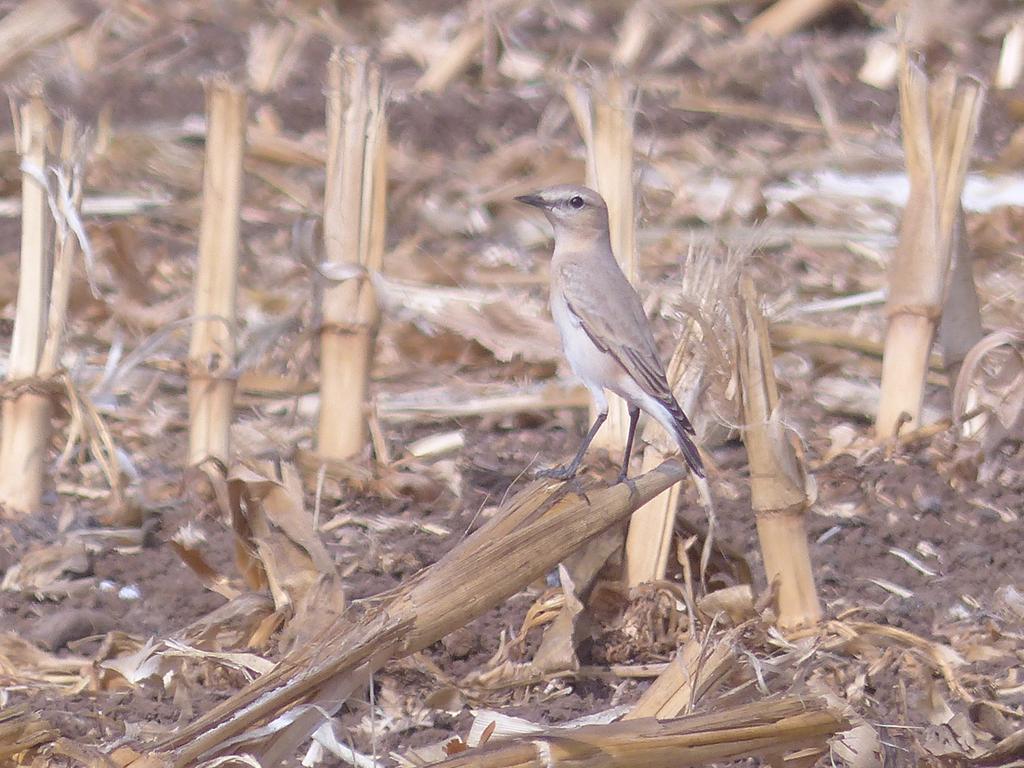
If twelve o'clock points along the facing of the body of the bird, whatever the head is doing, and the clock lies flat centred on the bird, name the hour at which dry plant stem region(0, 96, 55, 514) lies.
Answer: The dry plant stem is roughly at 12 o'clock from the bird.

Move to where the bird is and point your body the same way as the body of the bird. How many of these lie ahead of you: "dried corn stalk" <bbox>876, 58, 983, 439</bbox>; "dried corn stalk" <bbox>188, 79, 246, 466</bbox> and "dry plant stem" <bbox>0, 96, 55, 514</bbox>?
2

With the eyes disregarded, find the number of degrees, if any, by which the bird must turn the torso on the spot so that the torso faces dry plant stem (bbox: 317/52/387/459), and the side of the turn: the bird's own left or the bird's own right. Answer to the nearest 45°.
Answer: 0° — it already faces it

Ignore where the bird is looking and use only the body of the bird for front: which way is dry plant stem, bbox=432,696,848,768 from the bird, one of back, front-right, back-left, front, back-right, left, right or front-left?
left

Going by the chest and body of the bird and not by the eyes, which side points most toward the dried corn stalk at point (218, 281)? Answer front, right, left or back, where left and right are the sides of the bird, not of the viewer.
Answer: front

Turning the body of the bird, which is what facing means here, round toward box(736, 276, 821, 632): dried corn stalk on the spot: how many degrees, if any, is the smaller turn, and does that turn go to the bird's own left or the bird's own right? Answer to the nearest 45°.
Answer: approximately 135° to the bird's own left

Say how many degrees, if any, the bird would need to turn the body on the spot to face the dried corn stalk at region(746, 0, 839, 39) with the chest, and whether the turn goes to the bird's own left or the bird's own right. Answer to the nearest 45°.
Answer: approximately 90° to the bird's own right

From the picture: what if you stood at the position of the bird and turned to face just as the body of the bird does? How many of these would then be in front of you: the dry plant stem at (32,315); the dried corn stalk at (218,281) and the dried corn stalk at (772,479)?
2

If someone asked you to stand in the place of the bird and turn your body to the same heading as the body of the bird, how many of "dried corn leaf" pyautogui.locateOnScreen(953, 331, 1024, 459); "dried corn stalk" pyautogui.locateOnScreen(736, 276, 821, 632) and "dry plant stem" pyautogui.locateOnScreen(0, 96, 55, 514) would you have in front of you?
1

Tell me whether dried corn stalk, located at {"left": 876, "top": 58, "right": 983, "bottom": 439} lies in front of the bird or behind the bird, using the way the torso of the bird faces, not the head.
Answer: behind

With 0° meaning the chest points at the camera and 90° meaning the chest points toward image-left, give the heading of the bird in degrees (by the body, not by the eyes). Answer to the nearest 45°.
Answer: approximately 90°

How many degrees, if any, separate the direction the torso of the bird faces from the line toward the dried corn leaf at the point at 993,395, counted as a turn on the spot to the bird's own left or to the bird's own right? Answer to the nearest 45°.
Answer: approximately 135° to the bird's own right

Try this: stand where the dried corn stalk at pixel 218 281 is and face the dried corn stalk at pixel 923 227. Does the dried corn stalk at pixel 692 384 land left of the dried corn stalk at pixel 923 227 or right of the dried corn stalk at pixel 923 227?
right
